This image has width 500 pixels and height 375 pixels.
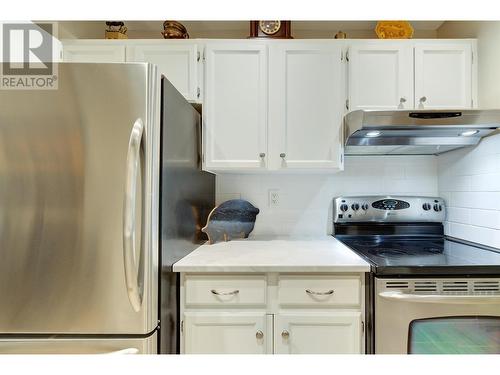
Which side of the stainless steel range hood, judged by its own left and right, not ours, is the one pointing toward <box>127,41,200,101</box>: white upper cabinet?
right

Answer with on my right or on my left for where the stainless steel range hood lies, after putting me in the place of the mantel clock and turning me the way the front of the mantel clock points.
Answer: on my left

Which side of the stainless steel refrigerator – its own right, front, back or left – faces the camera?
front

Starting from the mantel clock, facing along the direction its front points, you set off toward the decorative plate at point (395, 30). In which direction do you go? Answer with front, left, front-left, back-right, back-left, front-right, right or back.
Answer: left

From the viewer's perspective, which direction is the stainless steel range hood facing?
toward the camera

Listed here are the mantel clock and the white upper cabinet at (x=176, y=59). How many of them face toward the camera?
2

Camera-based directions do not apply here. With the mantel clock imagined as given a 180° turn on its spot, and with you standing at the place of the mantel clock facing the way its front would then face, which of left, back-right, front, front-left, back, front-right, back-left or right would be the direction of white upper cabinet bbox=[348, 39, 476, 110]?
right

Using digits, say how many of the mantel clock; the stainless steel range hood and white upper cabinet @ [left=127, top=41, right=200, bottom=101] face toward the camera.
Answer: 3

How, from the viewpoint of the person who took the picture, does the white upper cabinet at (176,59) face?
facing the viewer
